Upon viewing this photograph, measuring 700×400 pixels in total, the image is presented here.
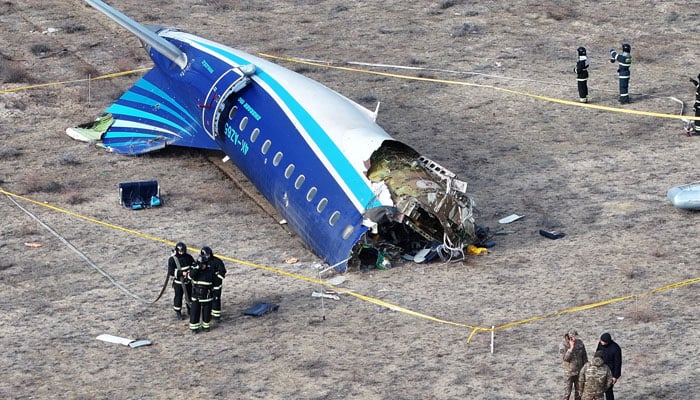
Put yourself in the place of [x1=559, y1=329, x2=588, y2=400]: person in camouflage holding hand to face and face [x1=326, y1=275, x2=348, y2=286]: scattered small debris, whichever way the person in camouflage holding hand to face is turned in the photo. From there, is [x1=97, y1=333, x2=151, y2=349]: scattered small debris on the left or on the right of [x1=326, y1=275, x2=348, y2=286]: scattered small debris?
left

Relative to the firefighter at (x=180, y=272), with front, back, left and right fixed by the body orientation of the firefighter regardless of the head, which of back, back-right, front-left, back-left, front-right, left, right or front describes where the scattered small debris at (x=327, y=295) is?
left

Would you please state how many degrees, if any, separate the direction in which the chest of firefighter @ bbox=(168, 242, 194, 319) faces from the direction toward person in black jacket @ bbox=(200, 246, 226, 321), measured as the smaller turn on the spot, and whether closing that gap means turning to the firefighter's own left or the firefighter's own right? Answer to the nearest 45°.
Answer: approximately 45° to the firefighter's own left

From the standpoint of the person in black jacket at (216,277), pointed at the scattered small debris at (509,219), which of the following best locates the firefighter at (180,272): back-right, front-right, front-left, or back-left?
back-left
